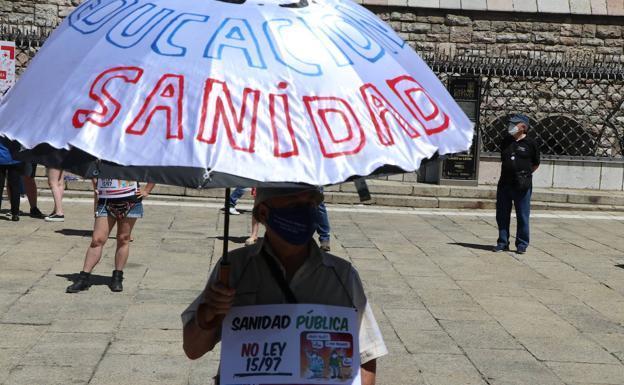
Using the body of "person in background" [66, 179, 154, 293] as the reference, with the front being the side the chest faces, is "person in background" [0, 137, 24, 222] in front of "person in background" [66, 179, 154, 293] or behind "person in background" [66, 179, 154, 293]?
behind

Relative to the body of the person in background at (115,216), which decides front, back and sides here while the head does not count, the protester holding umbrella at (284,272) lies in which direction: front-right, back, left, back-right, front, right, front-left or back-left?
front

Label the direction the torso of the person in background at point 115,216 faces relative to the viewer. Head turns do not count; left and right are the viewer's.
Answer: facing the viewer

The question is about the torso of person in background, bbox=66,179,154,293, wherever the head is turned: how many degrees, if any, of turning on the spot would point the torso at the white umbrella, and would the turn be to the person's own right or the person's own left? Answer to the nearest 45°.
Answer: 0° — they already face it

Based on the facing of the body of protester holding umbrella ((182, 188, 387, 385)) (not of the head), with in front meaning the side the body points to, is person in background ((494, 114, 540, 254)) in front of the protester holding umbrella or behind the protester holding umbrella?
behind

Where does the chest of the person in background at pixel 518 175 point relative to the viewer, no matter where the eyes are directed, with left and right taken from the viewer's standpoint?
facing the viewer and to the left of the viewer

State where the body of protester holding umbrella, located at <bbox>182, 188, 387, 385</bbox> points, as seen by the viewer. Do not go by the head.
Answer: toward the camera

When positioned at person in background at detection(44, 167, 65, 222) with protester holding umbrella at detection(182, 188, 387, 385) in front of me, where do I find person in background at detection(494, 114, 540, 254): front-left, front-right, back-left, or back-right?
front-left

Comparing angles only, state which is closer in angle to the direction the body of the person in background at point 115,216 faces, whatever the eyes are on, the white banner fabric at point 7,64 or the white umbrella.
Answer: the white umbrella
